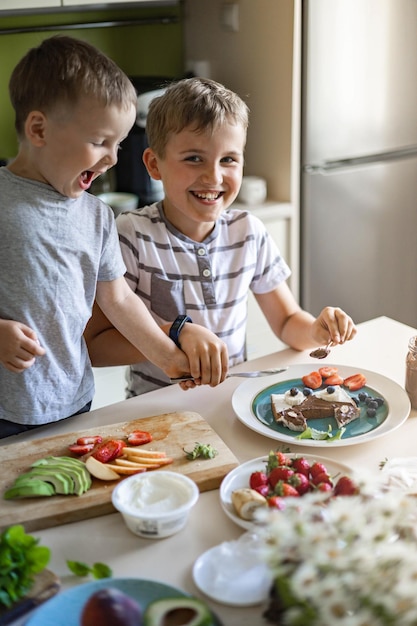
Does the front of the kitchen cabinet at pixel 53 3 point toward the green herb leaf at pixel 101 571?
yes

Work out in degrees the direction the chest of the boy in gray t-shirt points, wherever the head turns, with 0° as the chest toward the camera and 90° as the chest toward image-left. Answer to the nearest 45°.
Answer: approximately 315°

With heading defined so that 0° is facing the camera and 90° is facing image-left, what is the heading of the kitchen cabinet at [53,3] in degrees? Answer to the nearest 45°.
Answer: approximately 0°

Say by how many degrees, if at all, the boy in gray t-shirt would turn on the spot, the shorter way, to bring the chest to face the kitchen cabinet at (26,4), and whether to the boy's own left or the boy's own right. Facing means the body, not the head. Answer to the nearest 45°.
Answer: approximately 135° to the boy's own left

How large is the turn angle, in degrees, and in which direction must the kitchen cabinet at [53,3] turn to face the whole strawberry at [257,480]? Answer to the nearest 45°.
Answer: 0° — it already faces it

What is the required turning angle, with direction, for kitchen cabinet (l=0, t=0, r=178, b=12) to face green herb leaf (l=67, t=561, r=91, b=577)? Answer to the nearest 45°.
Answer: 0° — it already faces it

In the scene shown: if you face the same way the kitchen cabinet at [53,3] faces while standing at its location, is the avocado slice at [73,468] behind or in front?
in front
